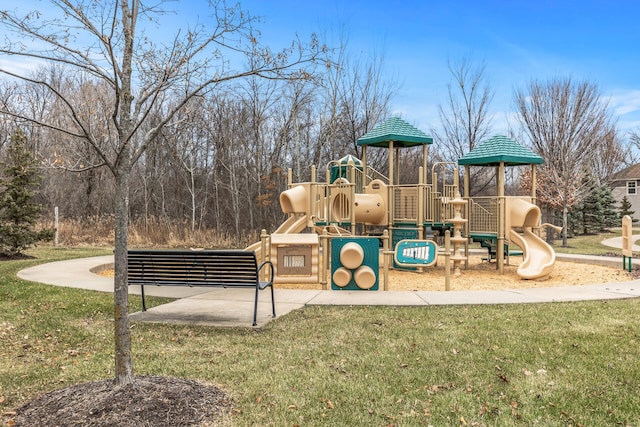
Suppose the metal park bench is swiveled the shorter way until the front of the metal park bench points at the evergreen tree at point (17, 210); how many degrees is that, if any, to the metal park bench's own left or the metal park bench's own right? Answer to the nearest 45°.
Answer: approximately 90° to the metal park bench's own left

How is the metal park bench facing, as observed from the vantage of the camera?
facing away from the viewer and to the right of the viewer

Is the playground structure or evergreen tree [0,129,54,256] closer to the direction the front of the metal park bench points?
the playground structure

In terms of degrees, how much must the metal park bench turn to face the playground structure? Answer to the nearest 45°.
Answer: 0° — it already faces it
